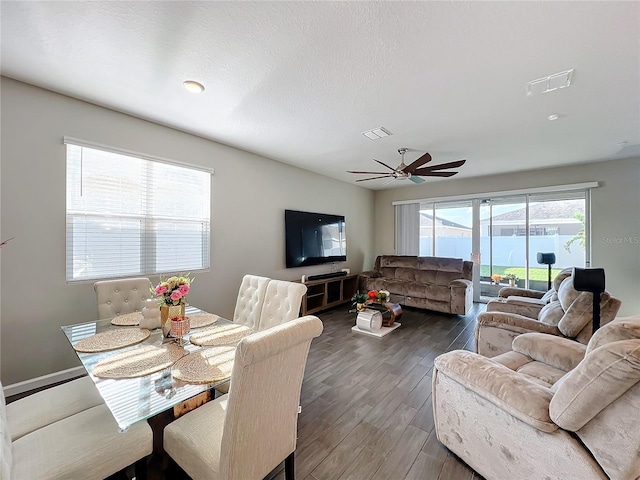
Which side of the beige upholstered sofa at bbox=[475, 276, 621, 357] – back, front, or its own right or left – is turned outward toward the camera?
left

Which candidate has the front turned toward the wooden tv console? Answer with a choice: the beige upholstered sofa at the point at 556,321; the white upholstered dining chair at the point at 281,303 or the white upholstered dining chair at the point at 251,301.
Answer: the beige upholstered sofa

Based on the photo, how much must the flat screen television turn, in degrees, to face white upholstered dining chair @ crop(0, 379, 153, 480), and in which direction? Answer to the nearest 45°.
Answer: approximately 45° to its right

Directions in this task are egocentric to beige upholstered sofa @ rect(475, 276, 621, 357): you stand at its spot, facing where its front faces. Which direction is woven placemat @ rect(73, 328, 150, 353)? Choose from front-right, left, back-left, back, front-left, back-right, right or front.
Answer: front-left

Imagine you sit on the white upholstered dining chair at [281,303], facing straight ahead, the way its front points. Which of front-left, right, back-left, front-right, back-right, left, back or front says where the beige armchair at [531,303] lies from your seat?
back-left

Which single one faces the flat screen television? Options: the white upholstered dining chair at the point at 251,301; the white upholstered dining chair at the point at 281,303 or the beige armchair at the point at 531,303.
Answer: the beige armchair

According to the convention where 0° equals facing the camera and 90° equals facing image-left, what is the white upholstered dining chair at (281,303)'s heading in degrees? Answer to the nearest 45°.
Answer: approximately 45°

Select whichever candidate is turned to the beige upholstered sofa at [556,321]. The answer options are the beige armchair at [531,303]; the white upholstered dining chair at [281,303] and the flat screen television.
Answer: the flat screen television

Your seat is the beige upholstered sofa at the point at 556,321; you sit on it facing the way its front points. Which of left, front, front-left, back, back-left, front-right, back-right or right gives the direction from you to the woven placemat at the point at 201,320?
front-left

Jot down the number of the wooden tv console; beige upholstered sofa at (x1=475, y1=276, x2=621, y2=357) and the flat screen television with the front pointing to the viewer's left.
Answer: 1

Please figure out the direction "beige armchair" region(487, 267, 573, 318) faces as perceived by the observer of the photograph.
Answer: facing to the left of the viewer

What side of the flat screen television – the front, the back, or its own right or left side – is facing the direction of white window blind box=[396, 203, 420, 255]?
left

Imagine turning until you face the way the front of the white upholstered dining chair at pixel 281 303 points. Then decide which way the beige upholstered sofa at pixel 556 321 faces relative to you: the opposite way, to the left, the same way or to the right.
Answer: to the right

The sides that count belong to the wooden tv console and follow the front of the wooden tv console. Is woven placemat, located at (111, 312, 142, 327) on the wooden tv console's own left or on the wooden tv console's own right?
on the wooden tv console's own right
